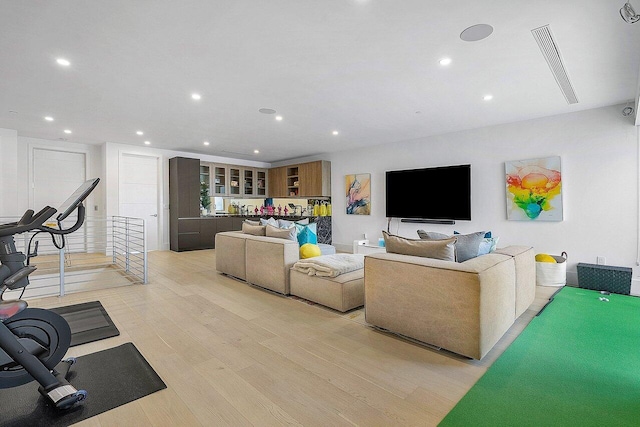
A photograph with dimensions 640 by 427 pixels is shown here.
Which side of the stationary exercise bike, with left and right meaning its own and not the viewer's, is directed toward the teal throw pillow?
front

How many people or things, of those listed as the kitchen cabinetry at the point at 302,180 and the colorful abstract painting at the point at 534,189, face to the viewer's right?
0

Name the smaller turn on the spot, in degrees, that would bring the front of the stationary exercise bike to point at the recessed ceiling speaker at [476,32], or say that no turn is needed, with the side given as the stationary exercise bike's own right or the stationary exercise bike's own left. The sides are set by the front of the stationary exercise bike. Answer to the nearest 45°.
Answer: approximately 45° to the stationary exercise bike's own right

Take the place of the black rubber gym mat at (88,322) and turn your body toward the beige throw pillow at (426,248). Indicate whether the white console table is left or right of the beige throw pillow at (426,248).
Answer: left

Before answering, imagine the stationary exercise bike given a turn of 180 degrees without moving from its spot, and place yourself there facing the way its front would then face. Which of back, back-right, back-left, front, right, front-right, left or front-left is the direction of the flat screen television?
back

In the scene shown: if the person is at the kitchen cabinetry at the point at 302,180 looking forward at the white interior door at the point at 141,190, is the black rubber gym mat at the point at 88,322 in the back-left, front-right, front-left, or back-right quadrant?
front-left

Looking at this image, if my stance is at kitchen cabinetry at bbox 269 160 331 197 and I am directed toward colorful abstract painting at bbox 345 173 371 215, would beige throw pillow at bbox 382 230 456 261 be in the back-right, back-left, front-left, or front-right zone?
front-right

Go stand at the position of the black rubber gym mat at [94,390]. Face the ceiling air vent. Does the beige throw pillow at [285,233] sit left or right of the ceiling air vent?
left

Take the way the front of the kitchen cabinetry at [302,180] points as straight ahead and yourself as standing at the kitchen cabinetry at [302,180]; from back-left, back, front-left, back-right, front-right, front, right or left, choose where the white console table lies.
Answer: left

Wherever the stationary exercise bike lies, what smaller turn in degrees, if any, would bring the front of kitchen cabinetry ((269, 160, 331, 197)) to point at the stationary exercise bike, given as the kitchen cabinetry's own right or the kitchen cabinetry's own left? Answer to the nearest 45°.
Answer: approximately 45° to the kitchen cabinetry's own left

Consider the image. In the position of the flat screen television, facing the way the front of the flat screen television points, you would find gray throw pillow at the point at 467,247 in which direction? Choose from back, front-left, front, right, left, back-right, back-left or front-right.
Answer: front-left

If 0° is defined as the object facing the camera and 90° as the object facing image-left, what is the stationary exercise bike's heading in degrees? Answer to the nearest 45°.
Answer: approximately 270°

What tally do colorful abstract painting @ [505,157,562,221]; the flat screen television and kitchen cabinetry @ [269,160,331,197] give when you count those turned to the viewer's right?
0

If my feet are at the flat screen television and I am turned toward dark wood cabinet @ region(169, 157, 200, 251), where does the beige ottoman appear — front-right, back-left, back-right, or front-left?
front-left

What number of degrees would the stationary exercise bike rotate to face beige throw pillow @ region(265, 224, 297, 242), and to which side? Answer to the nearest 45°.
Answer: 0° — it already faces it

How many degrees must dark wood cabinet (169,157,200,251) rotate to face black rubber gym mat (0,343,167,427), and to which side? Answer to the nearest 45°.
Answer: approximately 45° to its right

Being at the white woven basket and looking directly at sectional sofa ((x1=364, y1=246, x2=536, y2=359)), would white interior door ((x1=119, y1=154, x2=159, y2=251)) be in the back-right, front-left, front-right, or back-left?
front-right

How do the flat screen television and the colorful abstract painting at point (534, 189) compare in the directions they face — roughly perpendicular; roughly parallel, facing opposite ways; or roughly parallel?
roughly parallel
